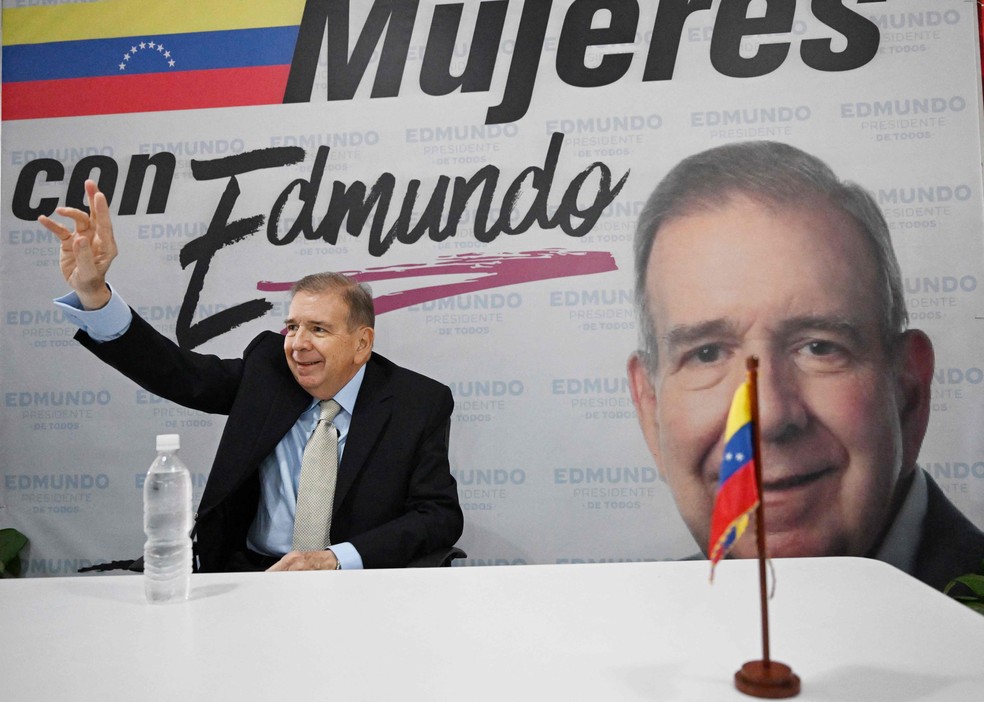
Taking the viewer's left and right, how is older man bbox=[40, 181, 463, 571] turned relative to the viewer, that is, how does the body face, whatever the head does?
facing the viewer and to the left of the viewer

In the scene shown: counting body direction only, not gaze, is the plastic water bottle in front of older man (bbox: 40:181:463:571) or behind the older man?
in front

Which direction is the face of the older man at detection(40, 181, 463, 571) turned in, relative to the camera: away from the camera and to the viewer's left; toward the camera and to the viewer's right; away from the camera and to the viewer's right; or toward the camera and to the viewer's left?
toward the camera and to the viewer's left

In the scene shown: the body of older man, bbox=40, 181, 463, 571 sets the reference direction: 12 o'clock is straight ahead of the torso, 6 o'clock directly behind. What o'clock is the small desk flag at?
The small desk flag is roughly at 10 o'clock from the older man.

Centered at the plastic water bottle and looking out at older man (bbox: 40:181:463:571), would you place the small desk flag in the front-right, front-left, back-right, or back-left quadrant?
back-right
